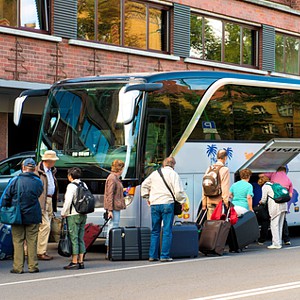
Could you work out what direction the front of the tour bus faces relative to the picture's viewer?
facing the viewer and to the left of the viewer

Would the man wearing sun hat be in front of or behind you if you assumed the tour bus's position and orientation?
in front

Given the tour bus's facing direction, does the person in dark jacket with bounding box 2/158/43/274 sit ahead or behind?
ahead

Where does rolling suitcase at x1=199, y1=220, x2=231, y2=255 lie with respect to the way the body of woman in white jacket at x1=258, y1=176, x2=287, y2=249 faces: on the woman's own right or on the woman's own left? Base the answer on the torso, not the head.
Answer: on the woman's own left

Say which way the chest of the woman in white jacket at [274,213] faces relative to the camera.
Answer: to the viewer's left

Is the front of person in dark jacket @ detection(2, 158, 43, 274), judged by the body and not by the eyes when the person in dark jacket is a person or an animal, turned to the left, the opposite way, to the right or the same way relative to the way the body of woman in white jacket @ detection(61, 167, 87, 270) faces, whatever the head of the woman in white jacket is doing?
to the right

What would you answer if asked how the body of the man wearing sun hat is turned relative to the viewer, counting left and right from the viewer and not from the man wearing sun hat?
facing the viewer and to the right of the viewer

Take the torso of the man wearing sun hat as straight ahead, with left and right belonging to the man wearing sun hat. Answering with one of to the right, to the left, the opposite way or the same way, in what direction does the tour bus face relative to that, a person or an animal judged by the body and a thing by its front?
to the right

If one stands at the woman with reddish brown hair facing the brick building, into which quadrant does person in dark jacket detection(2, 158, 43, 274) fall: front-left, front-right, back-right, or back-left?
back-left
